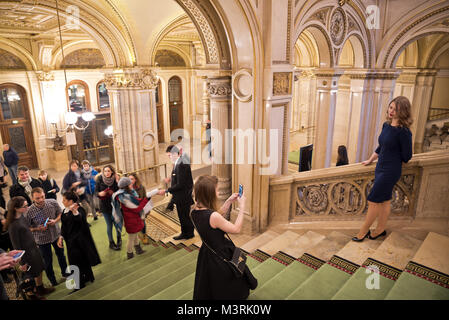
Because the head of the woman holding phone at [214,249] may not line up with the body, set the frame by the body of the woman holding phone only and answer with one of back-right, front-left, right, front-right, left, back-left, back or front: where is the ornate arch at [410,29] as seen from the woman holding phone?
front

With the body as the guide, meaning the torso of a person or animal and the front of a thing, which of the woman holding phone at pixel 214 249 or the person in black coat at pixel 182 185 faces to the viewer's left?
the person in black coat

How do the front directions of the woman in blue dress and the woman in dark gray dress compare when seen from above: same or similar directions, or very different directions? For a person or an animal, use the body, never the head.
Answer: very different directions

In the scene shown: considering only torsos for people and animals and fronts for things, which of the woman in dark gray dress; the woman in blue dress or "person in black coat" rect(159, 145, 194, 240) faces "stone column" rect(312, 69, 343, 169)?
the woman in dark gray dress

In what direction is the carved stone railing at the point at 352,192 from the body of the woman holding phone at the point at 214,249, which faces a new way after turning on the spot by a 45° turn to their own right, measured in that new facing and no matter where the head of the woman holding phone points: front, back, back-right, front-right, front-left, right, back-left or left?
front-left

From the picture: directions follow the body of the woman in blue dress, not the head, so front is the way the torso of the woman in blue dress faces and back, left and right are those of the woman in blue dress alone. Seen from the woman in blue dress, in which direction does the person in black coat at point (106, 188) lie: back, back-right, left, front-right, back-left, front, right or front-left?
front-right

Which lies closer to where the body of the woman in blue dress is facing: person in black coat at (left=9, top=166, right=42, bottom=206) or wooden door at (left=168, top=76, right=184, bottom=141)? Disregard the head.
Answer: the person in black coat

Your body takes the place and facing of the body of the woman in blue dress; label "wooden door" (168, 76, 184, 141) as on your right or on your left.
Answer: on your right

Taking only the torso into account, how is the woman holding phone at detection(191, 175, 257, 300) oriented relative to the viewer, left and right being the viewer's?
facing away from the viewer and to the right of the viewer

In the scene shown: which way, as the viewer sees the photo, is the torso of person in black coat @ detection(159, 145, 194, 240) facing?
to the viewer's left

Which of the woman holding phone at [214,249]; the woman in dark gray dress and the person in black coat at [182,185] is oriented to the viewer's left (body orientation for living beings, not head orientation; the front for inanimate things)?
the person in black coat

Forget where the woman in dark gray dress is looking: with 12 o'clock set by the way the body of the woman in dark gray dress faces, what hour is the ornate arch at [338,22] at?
The ornate arch is roughly at 12 o'clock from the woman in dark gray dress.

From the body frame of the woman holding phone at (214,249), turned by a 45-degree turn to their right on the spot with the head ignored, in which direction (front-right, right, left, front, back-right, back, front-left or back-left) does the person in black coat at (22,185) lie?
back-left
